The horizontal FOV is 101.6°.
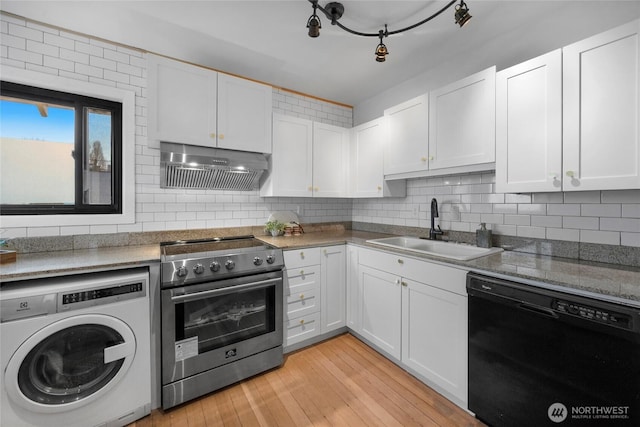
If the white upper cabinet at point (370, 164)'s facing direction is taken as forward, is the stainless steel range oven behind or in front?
in front

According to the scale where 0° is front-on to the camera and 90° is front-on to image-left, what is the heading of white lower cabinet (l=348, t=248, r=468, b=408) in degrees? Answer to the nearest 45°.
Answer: approximately 45°

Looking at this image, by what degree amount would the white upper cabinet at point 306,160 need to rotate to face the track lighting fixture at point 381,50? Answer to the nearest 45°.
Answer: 0° — it already faces it

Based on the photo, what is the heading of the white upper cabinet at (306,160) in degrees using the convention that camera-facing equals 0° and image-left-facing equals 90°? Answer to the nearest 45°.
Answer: approximately 315°

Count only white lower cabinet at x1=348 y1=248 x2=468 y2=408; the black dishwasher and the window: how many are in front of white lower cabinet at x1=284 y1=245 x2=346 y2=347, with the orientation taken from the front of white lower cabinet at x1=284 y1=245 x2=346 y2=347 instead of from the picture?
2

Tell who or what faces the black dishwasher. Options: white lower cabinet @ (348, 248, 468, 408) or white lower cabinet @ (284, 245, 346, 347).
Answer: white lower cabinet @ (284, 245, 346, 347)

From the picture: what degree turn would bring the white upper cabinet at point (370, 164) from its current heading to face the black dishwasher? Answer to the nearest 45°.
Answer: approximately 90° to its left

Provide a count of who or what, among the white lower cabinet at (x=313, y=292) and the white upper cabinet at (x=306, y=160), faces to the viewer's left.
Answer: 0

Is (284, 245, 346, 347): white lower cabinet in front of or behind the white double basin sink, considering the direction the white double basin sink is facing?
in front

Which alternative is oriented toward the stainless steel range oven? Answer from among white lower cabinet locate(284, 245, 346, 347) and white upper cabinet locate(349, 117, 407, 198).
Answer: the white upper cabinet

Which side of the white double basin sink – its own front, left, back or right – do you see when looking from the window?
front

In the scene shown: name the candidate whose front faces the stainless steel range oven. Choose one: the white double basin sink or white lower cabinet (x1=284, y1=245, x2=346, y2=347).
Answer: the white double basin sink

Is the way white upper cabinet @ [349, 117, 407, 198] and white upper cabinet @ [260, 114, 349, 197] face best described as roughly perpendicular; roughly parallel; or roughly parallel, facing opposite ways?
roughly perpendicular

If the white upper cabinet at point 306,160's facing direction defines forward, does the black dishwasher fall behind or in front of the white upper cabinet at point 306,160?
in front

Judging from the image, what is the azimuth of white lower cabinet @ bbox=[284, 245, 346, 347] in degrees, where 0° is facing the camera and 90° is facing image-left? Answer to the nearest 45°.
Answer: approximately 315°

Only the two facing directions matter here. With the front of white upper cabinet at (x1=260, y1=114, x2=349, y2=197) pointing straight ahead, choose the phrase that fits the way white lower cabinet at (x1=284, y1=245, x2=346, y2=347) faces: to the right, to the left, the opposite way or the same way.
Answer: the same way
